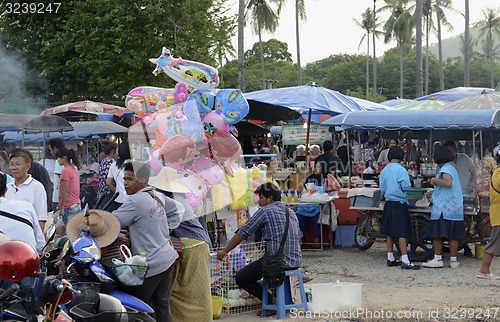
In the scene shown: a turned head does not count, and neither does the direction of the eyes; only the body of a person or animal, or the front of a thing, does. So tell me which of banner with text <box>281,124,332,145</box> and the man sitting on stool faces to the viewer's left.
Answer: the man sitting on stool

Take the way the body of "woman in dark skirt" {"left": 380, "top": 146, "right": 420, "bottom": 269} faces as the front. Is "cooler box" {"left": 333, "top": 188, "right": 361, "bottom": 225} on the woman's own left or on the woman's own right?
on the woman's own left

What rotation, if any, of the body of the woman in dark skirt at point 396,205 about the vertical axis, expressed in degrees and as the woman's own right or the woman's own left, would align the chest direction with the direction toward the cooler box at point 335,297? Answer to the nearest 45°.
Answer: approximately 135° to the woman's own right

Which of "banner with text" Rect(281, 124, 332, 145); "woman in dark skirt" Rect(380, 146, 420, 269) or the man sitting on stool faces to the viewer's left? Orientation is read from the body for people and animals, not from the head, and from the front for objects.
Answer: the man sitting on stool

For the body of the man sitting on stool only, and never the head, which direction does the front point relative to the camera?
to the viewer's left

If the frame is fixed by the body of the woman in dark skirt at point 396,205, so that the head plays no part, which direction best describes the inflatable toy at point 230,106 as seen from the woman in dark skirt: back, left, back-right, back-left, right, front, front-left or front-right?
back

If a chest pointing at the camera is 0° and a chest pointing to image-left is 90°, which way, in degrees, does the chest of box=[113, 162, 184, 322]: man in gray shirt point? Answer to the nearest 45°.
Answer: approximately 135°

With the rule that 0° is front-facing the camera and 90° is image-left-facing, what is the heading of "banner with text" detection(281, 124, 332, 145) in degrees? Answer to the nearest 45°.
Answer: approximately 0°

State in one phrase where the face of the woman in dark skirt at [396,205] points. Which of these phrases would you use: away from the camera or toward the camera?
away from the camera

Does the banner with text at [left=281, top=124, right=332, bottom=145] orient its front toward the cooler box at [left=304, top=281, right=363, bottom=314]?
yes

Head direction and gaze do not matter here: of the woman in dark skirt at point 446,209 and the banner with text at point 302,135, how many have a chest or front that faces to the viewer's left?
1
